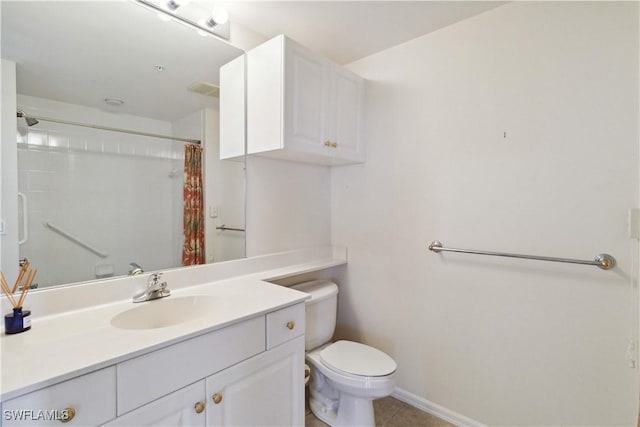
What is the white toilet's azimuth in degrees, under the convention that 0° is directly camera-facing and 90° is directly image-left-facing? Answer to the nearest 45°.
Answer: approximately 315°

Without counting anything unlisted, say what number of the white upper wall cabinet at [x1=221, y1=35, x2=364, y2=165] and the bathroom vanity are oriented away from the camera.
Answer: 0

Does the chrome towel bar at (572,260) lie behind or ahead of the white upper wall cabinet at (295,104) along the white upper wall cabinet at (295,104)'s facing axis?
ahead

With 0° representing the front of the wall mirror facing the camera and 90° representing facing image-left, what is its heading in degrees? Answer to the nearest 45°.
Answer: approximately 315°

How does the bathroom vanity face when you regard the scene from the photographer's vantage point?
facing the viewer and to the right of the viewer

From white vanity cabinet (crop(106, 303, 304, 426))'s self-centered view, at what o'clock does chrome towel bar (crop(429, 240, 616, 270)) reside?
The chrome towel bar is roughly at 11 o'clock from the white vanity cabinet.

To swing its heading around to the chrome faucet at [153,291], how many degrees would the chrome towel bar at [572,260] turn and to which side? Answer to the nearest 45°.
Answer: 0° — it already faces it

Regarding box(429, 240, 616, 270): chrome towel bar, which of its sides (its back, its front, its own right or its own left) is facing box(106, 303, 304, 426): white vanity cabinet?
front
